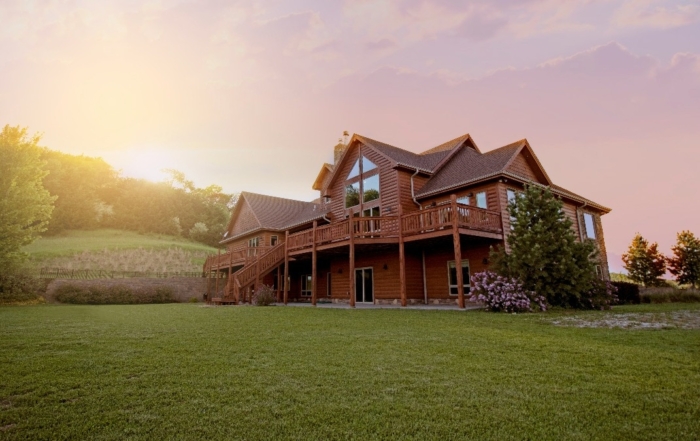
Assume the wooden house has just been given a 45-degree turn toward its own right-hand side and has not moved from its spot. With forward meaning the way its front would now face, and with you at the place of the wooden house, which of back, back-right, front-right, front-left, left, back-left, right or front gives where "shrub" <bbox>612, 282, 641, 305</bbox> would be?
back

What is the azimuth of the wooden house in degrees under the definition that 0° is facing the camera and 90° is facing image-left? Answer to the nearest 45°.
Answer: approximately 45°

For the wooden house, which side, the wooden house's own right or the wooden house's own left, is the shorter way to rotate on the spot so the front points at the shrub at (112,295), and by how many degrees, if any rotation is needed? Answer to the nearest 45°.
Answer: approximately 45° to the wooden house's own right

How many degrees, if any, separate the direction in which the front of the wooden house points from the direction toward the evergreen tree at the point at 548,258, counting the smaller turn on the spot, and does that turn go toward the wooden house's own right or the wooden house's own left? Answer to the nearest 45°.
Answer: approximately 90° to the wooden house's own left

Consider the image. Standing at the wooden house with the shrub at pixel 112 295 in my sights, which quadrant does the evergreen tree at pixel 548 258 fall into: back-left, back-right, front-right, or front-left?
back-left

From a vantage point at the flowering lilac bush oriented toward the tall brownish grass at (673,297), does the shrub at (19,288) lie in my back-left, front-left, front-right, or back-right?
back-left

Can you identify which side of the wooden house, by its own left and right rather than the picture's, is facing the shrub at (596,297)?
left

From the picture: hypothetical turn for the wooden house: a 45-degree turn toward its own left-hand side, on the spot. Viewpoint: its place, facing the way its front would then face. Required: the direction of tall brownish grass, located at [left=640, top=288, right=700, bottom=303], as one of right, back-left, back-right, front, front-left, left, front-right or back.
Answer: left
